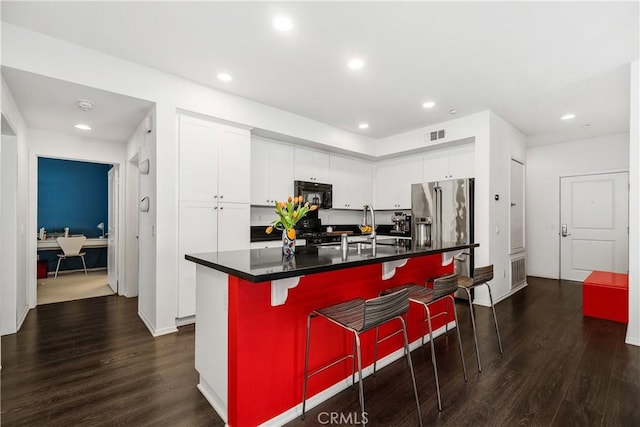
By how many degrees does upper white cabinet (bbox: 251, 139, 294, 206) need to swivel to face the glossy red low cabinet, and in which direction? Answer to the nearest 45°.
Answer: approximately 45° to its left

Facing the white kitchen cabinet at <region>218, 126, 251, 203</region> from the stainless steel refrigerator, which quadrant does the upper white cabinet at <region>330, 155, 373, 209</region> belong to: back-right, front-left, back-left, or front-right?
front-right

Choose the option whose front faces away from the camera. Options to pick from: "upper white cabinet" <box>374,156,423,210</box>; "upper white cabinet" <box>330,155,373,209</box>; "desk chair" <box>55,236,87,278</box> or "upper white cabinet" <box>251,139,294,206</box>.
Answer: the desk chair

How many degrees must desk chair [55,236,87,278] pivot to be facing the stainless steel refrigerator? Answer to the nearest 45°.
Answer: approximately 135° to its right

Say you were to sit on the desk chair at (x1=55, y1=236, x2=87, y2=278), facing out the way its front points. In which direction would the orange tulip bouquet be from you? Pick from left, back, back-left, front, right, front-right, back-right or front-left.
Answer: back

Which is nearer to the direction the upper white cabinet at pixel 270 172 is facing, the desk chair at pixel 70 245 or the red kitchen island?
the red kitchen island

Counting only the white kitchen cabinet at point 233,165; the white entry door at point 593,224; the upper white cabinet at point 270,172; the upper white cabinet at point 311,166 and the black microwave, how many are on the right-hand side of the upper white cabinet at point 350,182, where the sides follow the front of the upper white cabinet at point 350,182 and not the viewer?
4

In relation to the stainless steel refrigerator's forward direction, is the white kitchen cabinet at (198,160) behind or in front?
in front

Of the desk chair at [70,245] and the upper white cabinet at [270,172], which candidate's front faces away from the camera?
the desk chair

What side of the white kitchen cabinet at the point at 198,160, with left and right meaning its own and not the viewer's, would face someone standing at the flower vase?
front

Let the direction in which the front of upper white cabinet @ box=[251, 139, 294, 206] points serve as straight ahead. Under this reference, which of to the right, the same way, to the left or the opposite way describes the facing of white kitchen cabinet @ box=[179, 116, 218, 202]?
the same way

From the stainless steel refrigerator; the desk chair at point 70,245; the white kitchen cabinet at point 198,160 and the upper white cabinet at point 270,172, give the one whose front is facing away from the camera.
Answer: the desk chair

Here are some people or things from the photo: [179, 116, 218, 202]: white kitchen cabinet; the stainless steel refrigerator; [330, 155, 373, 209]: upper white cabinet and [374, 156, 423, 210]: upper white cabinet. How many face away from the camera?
0
